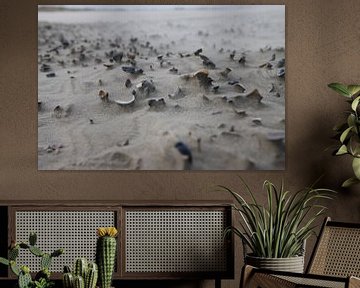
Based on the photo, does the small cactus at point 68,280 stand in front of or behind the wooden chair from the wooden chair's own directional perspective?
in front

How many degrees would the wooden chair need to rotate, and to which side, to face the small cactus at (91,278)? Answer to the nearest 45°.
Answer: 0° — it already faces it

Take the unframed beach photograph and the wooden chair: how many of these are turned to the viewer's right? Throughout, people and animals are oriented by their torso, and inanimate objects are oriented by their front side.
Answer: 0

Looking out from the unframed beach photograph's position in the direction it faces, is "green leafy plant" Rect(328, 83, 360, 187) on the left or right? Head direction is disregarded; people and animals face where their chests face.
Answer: on its left

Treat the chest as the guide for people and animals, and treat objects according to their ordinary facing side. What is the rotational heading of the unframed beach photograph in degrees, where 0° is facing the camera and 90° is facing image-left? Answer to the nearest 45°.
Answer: approximately 0°

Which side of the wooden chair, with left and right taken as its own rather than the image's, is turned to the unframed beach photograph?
right

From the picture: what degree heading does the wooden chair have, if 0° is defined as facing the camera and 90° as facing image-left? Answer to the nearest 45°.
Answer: approximately 45°

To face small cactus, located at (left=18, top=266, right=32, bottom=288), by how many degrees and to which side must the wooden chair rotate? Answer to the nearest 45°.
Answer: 0° — it already faces it

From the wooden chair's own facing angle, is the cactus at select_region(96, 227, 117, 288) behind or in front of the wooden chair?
in front

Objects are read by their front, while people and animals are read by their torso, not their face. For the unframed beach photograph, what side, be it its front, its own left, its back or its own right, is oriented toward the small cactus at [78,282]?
front
